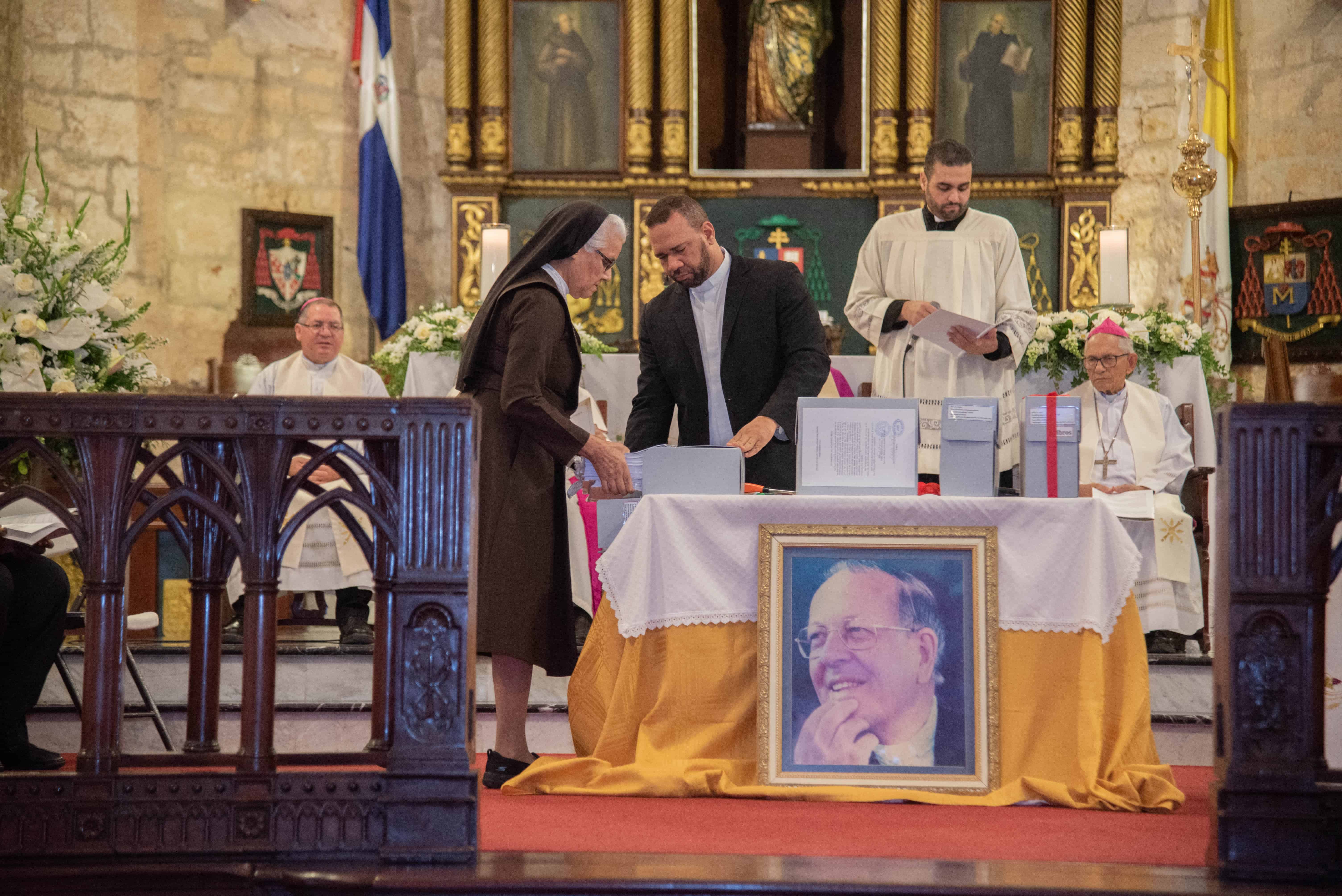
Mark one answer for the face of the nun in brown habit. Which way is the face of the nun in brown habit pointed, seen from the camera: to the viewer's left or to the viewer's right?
to the viewer's right

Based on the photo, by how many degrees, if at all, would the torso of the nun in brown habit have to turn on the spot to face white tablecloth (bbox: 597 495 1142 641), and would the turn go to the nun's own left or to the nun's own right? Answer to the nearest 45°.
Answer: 0° — they already face it

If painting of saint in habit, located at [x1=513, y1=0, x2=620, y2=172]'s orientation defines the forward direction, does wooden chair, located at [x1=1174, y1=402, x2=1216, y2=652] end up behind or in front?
in front

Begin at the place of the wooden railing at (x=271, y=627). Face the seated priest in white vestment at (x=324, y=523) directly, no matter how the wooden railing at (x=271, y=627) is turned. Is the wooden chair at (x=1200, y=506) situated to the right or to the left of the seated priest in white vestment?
right

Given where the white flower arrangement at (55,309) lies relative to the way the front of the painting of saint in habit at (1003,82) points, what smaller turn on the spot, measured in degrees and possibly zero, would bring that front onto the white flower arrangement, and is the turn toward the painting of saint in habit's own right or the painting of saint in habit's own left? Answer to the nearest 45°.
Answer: approximately 45° to the painting of saint in habit's own right

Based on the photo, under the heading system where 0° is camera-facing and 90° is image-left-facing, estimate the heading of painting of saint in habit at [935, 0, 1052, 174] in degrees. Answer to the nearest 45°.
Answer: approximately 0°

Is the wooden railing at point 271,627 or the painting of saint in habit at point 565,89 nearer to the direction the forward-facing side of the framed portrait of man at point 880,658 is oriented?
the wooden railing

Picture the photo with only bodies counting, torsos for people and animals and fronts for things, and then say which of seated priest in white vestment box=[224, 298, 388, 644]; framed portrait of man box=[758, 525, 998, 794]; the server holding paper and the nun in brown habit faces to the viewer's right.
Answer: the nun in brown habit

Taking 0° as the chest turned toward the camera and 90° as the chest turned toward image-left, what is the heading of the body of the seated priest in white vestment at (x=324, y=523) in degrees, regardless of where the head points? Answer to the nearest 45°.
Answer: approximately 0°

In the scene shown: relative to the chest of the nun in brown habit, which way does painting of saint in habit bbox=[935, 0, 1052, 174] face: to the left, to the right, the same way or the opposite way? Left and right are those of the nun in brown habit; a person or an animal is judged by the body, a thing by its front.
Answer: to the right

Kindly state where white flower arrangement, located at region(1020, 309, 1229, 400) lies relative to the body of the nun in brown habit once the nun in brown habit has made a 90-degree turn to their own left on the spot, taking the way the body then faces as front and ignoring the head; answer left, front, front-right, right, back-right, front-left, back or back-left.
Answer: front-right

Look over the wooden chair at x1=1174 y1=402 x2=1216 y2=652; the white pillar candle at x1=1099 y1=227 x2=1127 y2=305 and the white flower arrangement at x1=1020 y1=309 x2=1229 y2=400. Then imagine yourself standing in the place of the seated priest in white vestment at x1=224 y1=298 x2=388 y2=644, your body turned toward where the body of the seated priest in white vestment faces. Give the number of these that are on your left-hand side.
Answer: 3

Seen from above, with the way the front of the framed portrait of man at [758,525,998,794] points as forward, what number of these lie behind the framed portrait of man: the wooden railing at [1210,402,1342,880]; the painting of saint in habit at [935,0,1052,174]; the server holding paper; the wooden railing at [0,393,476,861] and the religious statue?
3

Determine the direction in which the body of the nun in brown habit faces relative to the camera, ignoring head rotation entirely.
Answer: to the viewer's right
